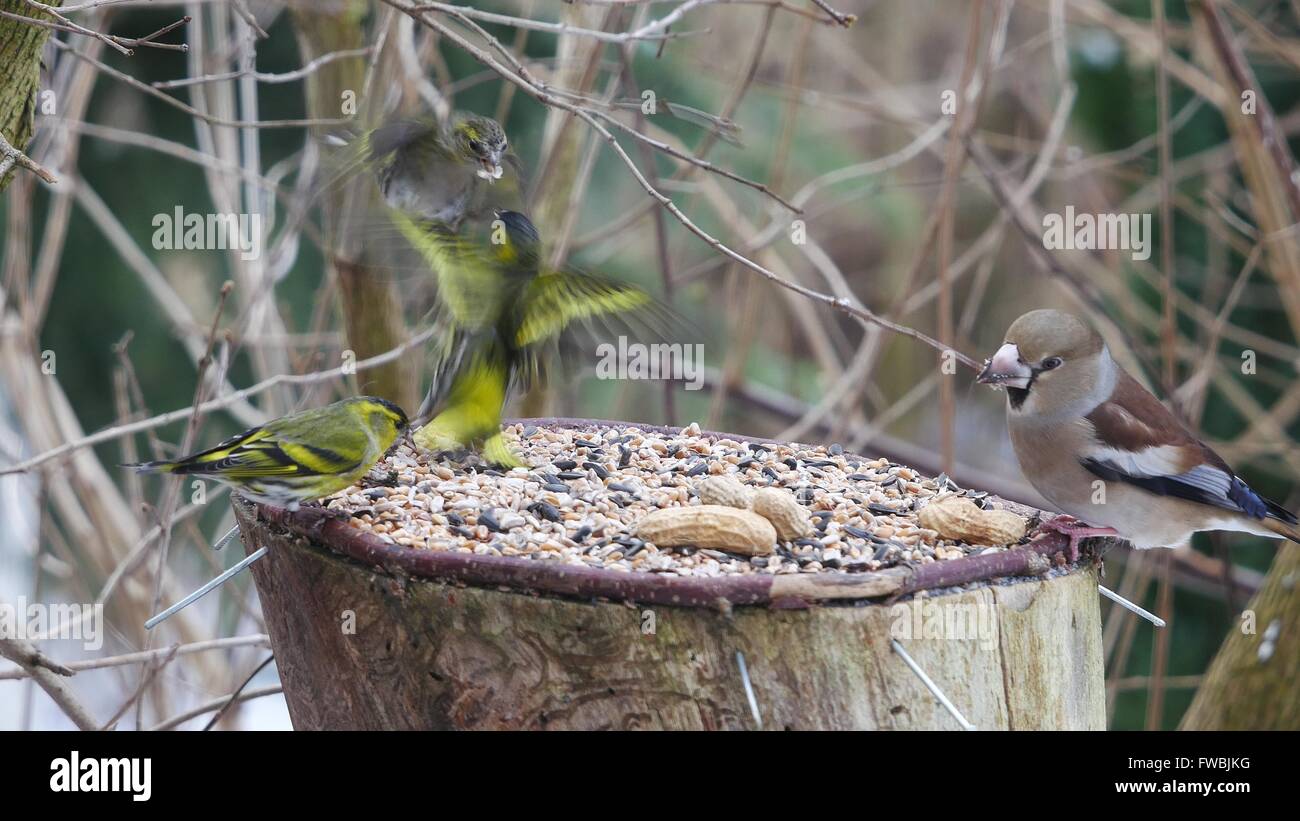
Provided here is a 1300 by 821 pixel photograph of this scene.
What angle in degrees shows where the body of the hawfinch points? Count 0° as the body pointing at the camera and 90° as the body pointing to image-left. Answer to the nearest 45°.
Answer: approximately 90°

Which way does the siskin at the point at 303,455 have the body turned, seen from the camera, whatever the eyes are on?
to the viewer's right

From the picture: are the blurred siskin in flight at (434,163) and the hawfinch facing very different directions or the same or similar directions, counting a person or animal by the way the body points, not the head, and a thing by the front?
very different directions

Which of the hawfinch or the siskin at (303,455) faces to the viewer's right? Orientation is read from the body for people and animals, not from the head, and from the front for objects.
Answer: the siskin
